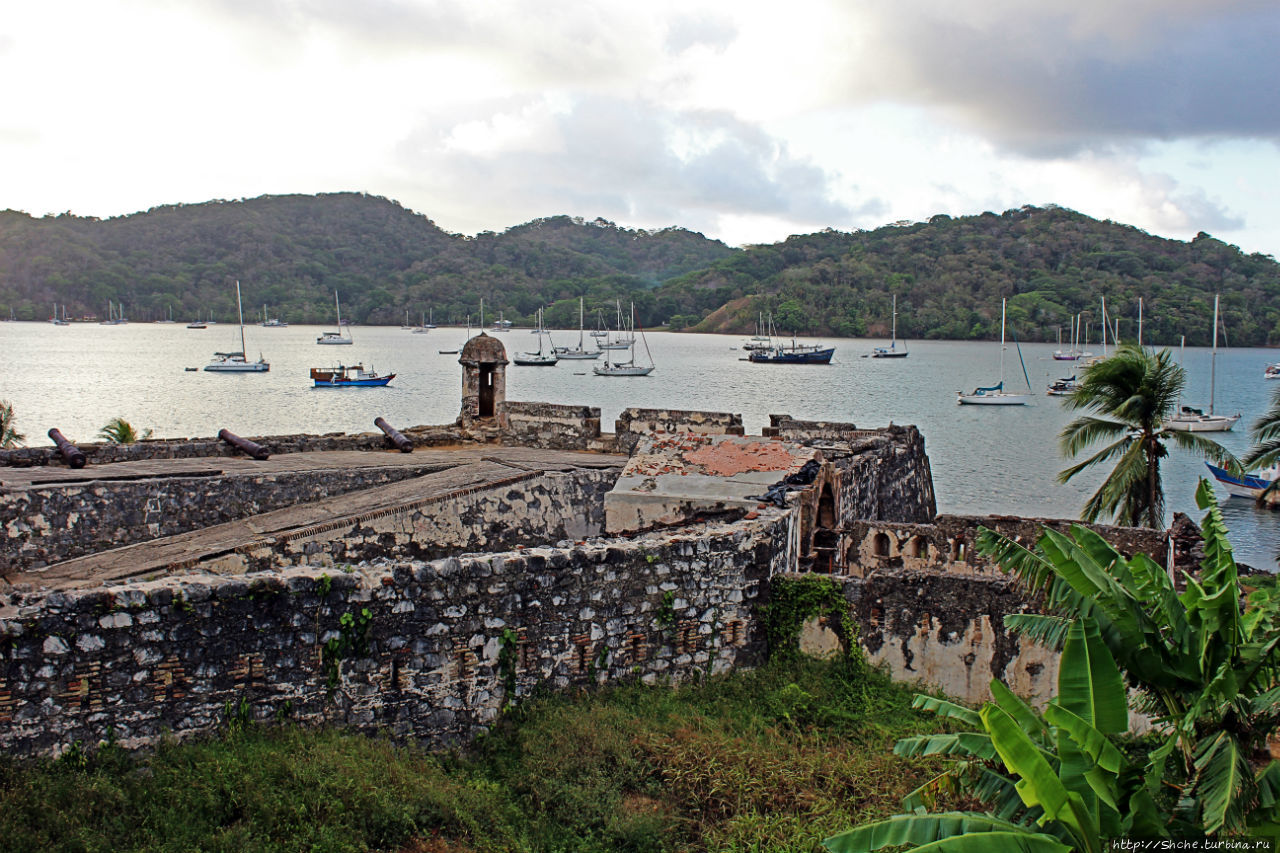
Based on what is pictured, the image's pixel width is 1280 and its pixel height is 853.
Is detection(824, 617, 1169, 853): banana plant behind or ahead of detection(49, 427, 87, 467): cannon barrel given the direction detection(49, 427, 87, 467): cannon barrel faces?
behind

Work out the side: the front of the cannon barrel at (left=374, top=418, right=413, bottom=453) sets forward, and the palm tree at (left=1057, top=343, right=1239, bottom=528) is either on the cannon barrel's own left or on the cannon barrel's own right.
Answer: on the cannon barrel's own right

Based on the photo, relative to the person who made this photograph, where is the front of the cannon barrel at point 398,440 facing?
facing away from the viewer and to the left of the viewer

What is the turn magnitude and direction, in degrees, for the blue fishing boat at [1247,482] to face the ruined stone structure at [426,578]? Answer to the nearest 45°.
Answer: approximately 90° to its left

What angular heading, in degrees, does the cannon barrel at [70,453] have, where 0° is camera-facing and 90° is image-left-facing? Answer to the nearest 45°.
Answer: approximately 135°

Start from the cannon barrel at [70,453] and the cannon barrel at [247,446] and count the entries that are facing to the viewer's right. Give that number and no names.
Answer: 0

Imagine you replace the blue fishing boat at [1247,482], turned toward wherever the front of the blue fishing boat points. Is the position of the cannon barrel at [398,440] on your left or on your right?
on your left

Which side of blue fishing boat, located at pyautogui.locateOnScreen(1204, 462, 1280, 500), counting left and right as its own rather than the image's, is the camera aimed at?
left

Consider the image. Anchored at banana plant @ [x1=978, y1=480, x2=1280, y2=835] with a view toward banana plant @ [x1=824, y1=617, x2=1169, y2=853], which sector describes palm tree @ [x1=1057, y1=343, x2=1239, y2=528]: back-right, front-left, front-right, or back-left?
back-right

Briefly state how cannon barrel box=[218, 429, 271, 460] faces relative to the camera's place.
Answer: facing away from the viewer and to the left of the viewer
